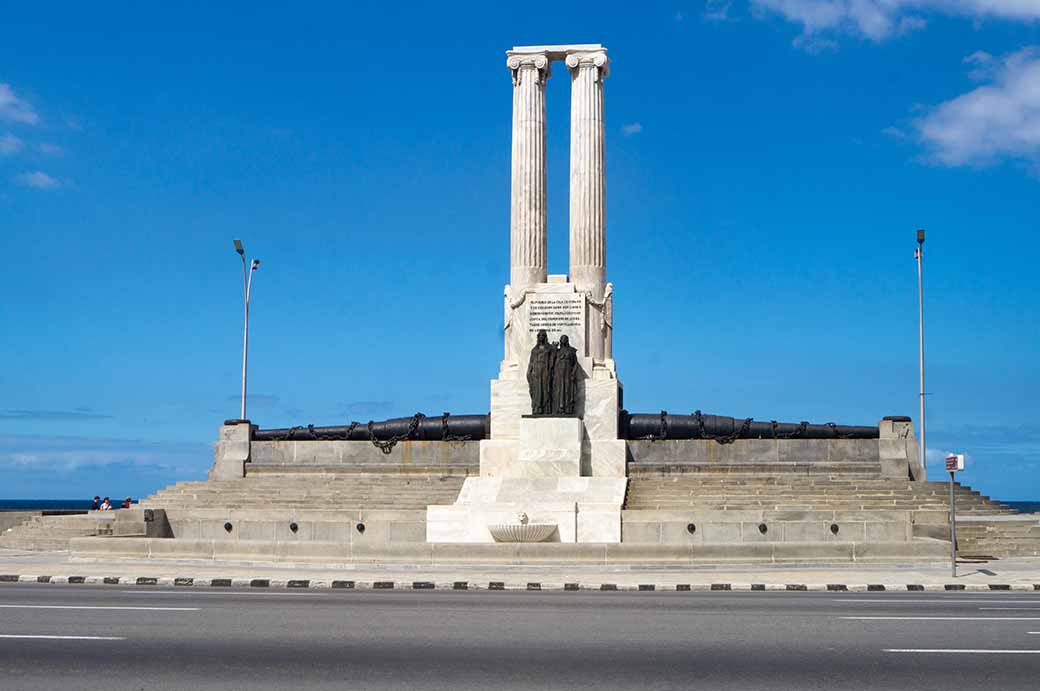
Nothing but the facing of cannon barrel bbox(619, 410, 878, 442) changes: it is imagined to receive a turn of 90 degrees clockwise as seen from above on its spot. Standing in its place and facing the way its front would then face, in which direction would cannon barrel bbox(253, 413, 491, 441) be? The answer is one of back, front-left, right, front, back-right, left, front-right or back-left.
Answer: right

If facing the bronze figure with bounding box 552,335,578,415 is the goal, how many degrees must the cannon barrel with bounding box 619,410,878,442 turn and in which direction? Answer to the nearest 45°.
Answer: approximately 135° to its right

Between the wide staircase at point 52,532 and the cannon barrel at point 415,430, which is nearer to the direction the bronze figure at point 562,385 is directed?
the wide staircase

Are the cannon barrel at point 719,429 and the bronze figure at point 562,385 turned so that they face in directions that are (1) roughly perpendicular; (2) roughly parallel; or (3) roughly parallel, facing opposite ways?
roughly perpendicular

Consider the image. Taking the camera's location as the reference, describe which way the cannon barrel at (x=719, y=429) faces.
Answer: facing to the right of the viewer

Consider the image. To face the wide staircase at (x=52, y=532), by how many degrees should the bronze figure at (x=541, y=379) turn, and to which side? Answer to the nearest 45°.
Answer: approximately 90° to its right

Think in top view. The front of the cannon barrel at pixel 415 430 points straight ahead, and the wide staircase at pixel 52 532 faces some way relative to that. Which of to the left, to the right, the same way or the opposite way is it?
to the left

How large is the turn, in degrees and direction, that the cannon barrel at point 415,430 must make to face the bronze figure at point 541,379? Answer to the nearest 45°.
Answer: approximately 135° to its left

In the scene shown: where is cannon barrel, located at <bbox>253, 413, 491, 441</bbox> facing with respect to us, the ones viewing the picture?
facing to the left of the viewer

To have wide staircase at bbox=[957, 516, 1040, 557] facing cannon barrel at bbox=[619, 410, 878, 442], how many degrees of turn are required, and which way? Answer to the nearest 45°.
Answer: approximately 135° to its right
